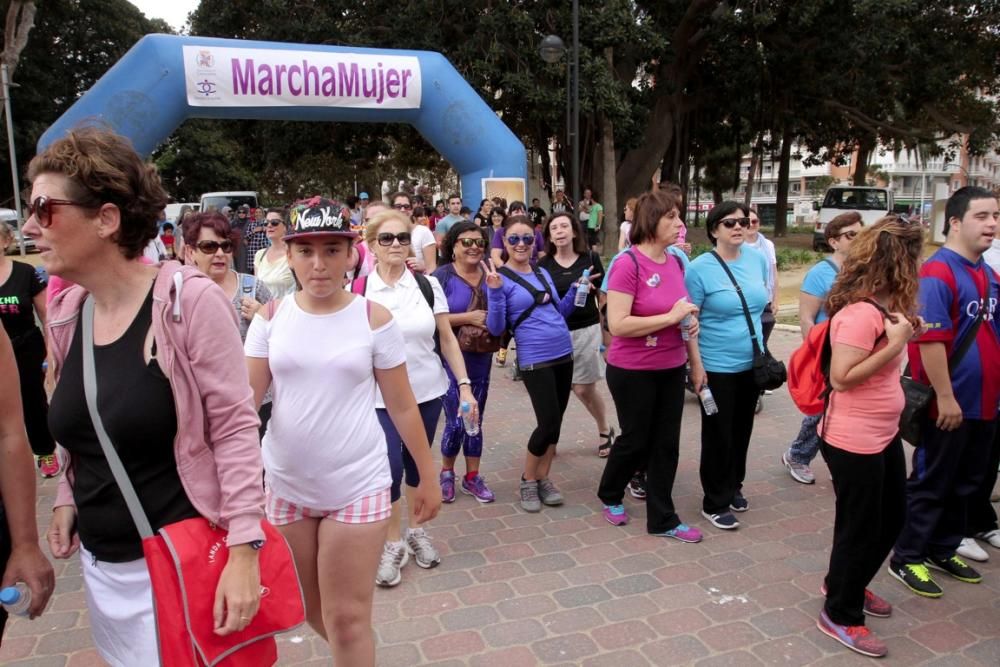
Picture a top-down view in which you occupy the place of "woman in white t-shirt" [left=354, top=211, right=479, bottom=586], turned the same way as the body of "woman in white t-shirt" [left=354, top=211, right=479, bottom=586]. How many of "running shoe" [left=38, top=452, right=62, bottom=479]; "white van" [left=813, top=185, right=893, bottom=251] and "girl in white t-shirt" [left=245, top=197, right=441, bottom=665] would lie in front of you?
1

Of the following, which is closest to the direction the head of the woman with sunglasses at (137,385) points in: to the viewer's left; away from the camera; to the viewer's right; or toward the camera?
to the viewer's left

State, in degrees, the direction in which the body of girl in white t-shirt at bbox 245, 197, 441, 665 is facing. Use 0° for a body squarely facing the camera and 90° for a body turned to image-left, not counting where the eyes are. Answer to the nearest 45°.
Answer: approximately 0°

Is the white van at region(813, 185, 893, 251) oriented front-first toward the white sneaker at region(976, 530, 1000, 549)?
yes

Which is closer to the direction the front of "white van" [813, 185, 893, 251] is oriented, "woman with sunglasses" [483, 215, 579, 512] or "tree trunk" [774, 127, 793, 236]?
the woman with sunglasses

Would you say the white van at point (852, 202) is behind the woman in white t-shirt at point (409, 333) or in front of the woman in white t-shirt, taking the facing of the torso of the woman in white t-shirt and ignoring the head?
behind

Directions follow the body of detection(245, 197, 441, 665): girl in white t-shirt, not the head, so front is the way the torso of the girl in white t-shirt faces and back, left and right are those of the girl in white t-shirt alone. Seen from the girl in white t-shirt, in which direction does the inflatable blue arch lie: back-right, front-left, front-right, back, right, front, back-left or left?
back

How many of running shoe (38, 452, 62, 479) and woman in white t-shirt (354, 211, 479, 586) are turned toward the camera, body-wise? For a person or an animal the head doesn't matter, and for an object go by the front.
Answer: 2

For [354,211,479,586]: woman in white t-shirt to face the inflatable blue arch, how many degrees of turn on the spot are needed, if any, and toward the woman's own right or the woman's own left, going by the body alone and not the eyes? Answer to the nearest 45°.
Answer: approximately 180°
